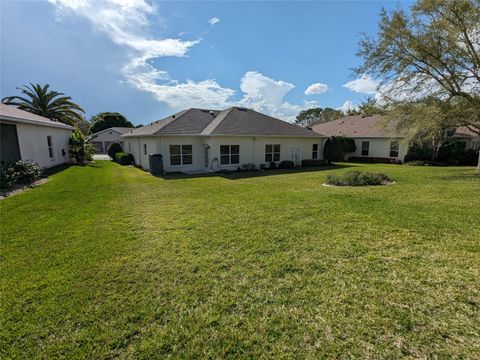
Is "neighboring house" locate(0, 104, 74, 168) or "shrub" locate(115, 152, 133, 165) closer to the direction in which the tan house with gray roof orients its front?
the shrub

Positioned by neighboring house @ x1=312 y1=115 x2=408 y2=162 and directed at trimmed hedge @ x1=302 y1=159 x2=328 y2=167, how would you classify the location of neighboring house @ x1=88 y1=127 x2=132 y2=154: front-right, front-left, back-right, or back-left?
front-right

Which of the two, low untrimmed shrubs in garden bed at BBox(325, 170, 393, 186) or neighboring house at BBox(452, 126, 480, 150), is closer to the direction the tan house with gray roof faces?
the neighboring house

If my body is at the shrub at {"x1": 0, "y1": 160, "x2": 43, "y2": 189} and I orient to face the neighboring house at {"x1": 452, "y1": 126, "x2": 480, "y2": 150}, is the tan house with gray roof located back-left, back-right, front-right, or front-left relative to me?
front-left

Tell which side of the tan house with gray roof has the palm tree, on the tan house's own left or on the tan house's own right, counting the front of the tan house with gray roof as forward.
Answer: on the tan house's own left

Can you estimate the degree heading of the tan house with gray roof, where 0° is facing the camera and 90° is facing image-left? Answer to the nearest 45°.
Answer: approximately 180°

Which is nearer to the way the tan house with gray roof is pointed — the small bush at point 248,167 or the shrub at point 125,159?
the shrub
